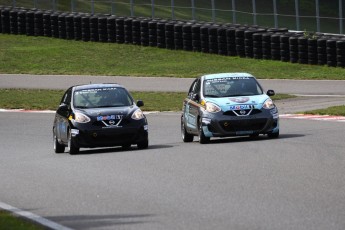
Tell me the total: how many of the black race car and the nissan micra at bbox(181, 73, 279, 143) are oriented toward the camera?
2

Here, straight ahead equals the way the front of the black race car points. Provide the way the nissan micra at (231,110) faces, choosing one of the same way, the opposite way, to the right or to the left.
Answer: the same way

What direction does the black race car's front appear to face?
toward the camera

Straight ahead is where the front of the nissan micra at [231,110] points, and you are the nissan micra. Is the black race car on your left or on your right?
on your right

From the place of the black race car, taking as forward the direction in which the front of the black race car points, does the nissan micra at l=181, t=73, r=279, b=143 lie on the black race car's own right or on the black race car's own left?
on the black race car's own left

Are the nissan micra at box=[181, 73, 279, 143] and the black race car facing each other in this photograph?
no
